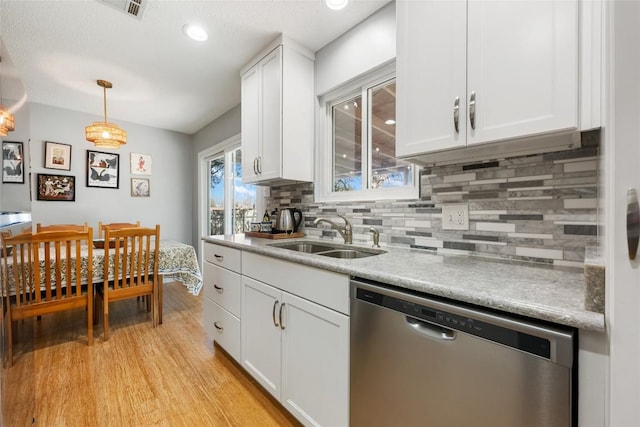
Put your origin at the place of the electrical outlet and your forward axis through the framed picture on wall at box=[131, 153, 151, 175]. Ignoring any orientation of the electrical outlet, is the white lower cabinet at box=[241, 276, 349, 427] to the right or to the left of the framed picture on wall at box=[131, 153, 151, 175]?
left

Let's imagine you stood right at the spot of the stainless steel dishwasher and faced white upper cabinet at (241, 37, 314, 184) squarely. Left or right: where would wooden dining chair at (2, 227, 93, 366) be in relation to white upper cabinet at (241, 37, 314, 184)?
left

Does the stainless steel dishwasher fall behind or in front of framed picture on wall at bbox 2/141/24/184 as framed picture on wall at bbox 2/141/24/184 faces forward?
in front

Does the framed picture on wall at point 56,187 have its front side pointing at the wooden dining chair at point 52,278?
yes

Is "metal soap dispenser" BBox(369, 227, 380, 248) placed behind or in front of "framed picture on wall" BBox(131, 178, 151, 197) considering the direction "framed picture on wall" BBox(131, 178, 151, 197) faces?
in front

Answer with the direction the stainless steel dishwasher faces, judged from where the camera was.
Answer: facing the viewer and to the left of the viewer

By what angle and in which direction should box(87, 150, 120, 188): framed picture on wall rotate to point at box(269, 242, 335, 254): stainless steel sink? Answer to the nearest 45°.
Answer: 0° — it already faces it

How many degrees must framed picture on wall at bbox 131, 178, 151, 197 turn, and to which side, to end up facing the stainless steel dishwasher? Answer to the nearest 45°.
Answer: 0° — it already faces it

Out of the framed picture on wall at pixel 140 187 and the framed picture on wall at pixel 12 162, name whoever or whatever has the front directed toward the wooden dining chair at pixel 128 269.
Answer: the framed picture on wall at pixel 140 187

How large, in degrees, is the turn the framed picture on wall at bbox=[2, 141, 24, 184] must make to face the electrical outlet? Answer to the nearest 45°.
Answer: approximately 45° to its left

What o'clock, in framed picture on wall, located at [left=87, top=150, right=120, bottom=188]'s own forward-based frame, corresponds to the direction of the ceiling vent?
The ceiling vent is roughly at 12 o'clock from the framed picture on wall.

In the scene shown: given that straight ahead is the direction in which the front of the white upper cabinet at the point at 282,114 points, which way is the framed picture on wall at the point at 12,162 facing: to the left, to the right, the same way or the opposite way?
to the left

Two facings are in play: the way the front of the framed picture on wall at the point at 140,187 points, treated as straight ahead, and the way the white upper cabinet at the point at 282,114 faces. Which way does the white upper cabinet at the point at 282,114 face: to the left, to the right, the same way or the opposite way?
to the right

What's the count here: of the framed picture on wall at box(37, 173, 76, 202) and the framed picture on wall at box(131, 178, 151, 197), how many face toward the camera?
2

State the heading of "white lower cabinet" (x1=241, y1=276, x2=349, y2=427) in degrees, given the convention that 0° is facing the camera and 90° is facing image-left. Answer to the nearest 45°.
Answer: approximately 45°
